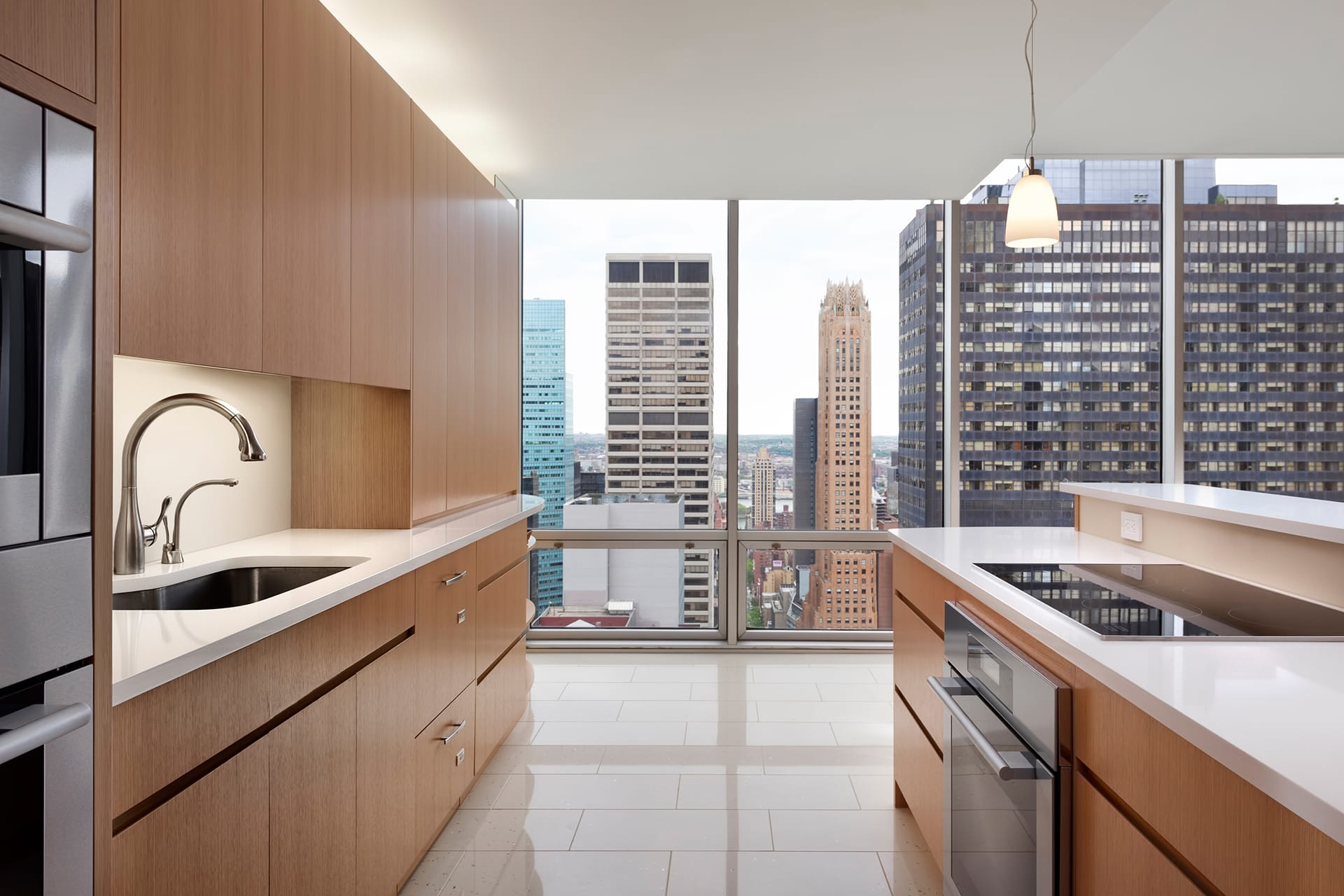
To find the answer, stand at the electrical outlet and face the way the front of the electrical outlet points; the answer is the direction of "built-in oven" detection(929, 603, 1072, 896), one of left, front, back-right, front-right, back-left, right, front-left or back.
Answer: front-left

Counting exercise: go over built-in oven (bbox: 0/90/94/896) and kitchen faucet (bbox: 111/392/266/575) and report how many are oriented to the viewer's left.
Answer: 0

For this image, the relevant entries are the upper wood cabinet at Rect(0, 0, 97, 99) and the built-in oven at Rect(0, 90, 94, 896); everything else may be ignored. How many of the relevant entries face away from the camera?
0

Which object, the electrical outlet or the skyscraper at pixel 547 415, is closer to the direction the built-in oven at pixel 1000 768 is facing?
the skyscraper

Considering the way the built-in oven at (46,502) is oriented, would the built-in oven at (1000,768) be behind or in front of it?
in front

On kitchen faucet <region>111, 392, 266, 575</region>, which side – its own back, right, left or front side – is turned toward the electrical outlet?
front

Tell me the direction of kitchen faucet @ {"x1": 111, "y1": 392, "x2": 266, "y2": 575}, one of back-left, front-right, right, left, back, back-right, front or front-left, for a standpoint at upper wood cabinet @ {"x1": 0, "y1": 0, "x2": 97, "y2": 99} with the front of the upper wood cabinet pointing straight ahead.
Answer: back-left

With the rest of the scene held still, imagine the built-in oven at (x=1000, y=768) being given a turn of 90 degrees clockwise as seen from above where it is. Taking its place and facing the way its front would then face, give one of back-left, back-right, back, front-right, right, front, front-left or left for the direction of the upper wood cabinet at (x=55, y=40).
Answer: left

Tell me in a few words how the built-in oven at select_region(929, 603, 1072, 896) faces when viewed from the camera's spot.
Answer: facing the viewer and to the left of the viewer

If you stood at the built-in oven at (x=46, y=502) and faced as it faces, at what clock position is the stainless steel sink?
The stainless steel sink is roughly at 8 o'clock from the built-in oven.

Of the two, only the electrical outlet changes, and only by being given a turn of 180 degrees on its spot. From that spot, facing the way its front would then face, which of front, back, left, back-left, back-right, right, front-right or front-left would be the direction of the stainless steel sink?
back

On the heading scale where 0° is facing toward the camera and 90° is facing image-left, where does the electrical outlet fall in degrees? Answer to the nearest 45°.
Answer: approximately 45°

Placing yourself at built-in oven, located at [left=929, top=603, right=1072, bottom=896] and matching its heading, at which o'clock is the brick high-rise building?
The brick high-rise building is roughly at 4 o'clock from the built-in oven.

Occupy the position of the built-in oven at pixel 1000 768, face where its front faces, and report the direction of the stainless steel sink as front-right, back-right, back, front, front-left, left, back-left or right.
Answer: front-right

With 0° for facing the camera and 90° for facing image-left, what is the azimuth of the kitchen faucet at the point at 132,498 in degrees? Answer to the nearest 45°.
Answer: approximately 315°
